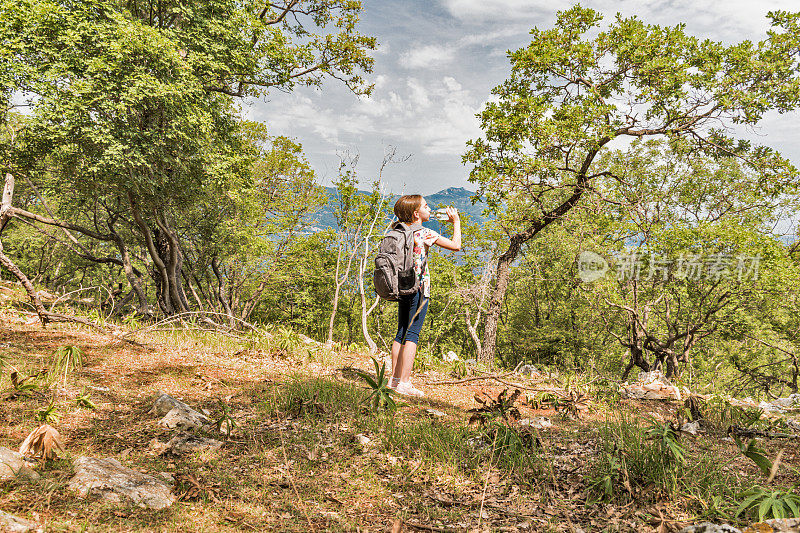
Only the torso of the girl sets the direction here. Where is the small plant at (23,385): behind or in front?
behind

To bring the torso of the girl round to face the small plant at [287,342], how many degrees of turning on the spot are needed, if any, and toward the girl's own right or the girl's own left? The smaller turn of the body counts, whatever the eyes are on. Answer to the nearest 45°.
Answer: approximately 135° to the girl's own left

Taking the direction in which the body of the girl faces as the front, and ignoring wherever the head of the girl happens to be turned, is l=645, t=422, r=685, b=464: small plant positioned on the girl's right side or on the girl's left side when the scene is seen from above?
on the girl's right side

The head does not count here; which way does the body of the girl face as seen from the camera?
to the viewer's right

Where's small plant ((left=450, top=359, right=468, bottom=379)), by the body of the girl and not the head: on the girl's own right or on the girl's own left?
on the girl's own left

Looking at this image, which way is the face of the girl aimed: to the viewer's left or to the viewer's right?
to the viewer's right

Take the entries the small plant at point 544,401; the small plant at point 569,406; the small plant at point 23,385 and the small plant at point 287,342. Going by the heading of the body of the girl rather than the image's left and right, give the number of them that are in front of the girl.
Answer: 2

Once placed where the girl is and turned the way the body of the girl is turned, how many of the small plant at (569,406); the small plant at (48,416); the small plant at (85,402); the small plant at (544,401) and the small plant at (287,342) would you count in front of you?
2

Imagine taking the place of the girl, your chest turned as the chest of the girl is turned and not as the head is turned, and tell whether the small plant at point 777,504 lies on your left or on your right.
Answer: on your right
